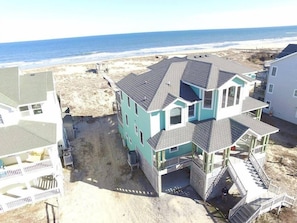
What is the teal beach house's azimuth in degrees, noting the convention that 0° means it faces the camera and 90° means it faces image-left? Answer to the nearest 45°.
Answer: approximately 315°

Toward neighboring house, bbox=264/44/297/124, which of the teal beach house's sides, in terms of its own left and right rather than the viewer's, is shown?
left

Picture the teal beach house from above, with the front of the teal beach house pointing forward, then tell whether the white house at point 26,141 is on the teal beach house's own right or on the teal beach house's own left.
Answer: on the teal beach house's own right
